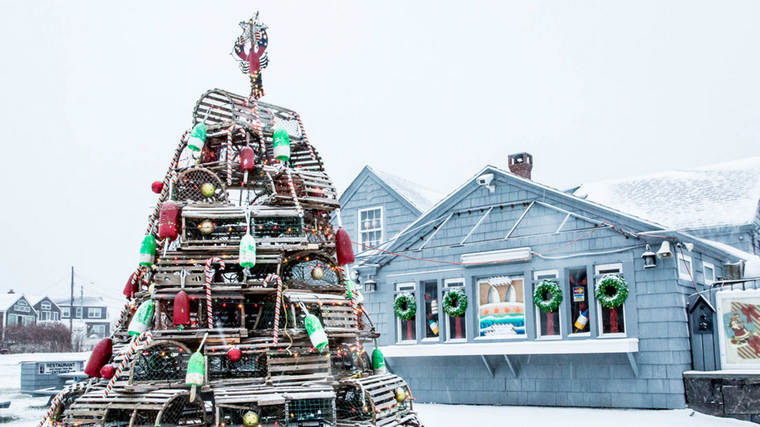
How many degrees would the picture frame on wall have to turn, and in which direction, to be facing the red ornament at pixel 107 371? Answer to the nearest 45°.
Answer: approximately 45° to its right

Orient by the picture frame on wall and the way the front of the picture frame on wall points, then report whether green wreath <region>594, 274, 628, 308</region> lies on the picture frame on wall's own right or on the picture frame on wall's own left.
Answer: on the picture frame on wall's own right

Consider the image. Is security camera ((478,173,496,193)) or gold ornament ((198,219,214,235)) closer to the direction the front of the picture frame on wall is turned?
the gold ornament

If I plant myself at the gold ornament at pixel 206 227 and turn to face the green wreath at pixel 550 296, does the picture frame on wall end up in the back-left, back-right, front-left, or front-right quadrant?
front-right

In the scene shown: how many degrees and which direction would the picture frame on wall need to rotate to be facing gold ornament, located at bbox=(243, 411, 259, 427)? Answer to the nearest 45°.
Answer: approximately 45° to its right

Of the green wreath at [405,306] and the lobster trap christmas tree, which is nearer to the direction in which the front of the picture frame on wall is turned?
the lobster trap christmas tree

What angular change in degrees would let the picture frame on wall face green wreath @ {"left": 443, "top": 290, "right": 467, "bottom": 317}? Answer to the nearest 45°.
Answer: approximately 90° to its right

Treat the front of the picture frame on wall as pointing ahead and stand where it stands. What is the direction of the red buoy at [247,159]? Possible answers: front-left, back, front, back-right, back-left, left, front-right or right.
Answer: front-right

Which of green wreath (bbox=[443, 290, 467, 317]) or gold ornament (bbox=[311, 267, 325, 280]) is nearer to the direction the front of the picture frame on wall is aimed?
the gold ornament

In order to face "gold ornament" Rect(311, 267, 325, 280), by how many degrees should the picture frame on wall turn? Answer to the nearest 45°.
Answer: approximately 45° to its right

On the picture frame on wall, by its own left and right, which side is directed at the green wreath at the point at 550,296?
right

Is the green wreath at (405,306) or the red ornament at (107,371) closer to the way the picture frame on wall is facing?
the red ornament

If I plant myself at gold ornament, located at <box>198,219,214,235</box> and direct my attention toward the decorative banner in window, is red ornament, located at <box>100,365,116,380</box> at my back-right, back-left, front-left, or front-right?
back-left

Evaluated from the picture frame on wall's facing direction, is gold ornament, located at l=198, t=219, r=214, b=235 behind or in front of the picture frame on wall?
in front

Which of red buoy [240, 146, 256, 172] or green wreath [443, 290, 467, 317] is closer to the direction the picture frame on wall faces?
the red buoy

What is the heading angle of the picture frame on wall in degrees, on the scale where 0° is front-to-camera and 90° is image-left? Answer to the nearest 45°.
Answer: approximately 0°

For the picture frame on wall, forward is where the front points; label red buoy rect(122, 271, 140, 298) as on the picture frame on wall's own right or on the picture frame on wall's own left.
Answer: on the picture frame on wall's own right
